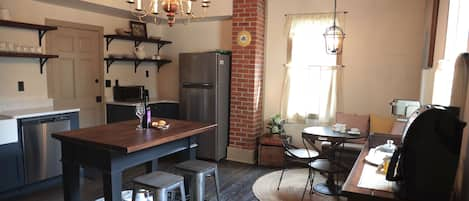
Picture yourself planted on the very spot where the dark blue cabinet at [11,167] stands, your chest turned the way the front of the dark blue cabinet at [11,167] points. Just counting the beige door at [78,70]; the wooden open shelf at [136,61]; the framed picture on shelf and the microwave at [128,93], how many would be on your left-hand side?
4

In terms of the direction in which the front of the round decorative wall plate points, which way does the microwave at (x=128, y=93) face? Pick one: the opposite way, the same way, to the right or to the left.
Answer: the same way

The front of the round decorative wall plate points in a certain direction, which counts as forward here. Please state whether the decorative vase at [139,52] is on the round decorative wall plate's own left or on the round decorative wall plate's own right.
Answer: on the round decorative wall plate's own right

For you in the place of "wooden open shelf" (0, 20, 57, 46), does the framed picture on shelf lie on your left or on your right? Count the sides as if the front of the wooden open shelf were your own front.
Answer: on your left

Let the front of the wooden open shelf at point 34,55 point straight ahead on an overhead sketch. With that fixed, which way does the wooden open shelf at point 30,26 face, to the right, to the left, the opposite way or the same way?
the same way

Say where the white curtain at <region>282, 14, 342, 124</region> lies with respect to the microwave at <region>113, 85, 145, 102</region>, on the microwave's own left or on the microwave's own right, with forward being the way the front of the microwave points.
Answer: on the microwave's own left

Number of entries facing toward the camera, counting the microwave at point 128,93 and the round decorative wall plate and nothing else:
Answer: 2

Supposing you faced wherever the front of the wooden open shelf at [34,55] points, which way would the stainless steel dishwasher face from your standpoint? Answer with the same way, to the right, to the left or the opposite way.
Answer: the same way

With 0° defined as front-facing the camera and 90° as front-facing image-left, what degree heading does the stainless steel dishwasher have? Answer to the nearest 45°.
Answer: approximately 315°

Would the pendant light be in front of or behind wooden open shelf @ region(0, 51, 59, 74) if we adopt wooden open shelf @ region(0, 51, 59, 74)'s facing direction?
in front

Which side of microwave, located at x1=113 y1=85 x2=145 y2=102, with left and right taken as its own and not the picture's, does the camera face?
front

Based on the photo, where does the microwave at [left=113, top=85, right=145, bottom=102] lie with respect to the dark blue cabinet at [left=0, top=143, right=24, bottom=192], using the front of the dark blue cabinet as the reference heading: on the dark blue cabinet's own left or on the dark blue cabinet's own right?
on the dark blue cabinet's own left

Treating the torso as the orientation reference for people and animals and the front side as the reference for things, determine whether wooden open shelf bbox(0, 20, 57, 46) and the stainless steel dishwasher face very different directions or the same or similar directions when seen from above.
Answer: same or similar directions

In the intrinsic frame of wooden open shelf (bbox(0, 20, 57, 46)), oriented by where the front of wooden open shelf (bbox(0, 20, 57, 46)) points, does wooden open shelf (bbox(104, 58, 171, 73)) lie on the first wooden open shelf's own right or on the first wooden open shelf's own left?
on the first wooden open shelf's own left

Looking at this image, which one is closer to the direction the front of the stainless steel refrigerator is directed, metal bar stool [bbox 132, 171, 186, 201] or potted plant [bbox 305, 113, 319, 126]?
the metal bar stool

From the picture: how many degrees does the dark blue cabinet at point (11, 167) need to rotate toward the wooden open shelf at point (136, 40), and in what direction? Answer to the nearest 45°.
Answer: approximately 90° to its left
